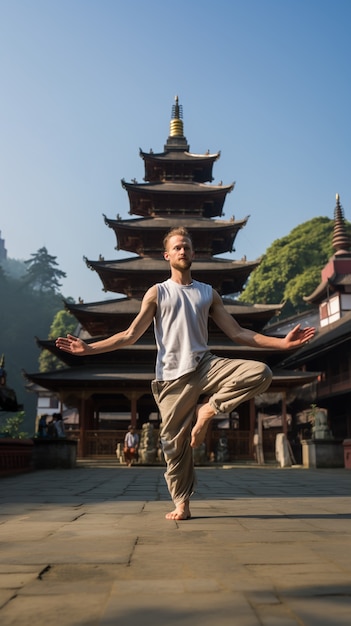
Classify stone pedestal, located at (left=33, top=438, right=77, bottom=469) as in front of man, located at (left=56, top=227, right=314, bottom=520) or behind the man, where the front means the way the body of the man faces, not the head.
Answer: behind

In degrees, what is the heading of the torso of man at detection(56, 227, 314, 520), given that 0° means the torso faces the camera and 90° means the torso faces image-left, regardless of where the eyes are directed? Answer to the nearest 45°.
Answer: approximately 0°

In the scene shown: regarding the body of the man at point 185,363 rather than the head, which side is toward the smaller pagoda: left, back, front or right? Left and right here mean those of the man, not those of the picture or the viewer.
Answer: back

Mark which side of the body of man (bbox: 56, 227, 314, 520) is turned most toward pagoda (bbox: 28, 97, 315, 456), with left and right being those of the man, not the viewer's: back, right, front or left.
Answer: back

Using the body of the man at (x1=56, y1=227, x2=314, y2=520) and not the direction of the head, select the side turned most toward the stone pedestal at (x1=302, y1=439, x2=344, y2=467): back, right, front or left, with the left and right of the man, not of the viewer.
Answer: back

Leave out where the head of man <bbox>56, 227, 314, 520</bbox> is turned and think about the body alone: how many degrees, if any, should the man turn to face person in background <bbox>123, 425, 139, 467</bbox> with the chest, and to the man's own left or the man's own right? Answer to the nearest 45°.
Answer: approximately 180°

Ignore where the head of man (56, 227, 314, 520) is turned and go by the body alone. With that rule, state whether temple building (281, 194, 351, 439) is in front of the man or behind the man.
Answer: behind

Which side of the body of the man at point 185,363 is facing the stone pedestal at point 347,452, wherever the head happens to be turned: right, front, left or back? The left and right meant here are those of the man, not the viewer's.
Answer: back
